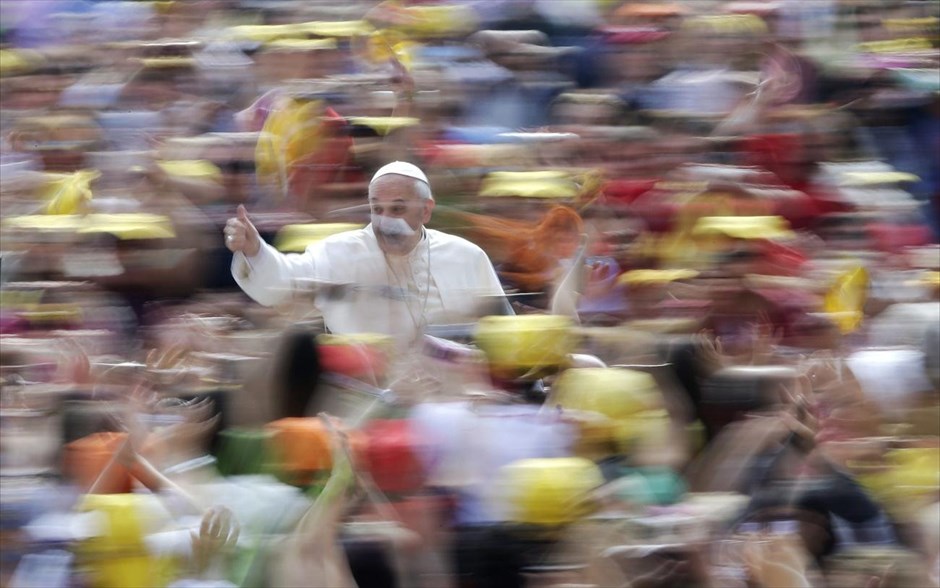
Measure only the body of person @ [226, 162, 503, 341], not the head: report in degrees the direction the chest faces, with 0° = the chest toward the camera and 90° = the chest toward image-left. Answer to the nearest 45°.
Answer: approximately 0°
